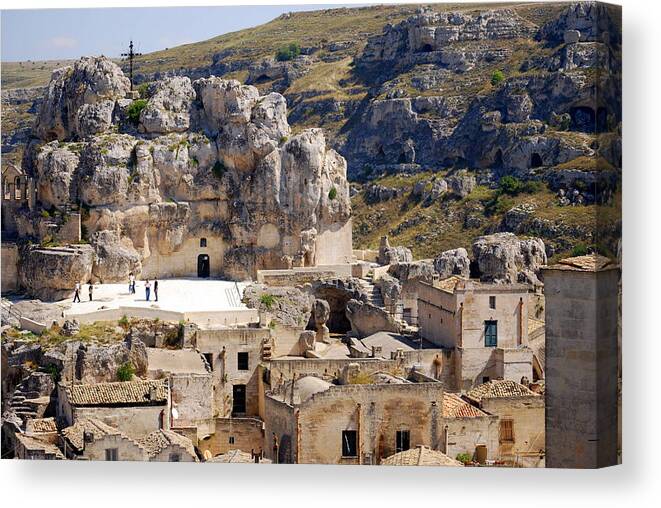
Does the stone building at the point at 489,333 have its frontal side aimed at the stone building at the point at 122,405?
no

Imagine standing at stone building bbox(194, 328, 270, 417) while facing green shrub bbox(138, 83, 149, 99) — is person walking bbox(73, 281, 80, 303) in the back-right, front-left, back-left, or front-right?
front-left

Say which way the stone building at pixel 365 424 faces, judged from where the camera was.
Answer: facing the viewer

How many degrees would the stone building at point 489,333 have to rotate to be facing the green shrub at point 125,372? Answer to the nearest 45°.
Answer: approximately 45° to its right

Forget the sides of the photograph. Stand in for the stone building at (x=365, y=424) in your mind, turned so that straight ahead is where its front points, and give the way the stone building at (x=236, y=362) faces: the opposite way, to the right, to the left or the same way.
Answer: the same way

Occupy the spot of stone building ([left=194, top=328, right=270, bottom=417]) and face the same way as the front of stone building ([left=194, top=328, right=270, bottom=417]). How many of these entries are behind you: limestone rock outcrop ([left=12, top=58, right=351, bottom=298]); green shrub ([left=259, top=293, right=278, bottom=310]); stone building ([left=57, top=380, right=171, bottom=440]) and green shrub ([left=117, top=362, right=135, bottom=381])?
2

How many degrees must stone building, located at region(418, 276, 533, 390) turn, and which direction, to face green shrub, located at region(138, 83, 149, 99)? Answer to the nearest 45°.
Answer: approximately 135° to its right

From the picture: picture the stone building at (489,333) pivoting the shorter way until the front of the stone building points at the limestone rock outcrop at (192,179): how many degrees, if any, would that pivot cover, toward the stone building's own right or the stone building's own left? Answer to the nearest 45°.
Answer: approximately 135° to the stone building's own right

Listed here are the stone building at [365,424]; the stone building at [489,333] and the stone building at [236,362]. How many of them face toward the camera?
3

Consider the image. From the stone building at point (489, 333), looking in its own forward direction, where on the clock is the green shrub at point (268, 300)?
The green shrub is roughly at 4 o'clock from the stone building.

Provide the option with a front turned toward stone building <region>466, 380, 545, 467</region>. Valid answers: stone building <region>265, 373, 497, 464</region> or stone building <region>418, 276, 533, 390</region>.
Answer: stone building <region>418, 276, 533, 390</region>

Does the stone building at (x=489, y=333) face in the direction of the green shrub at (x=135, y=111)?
no

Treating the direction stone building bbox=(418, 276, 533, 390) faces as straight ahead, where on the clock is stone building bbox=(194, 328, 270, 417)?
stone building bbox=(194, 328, 270, 417) is roughly at 3 o'clock from stone building bbox=(418, 276, 533, 390).

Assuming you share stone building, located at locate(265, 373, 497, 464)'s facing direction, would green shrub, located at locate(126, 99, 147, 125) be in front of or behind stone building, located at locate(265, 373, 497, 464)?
behind

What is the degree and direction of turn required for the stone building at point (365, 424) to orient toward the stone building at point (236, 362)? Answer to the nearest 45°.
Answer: approximately 135° to its right

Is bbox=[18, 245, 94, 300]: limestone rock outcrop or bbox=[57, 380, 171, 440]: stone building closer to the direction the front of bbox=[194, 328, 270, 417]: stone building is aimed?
the stone building

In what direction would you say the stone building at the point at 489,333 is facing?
toward the camera

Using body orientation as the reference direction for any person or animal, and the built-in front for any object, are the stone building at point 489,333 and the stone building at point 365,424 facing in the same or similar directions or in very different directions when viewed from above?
same or similar directions

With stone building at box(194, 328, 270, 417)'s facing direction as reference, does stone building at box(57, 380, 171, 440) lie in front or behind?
in front

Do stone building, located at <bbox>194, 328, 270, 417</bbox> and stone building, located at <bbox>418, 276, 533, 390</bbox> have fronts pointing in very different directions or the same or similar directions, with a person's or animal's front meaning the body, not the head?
same or similar directions
